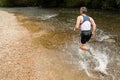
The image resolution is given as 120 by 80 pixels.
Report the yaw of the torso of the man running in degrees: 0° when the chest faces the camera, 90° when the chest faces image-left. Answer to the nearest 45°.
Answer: approximately 135°
